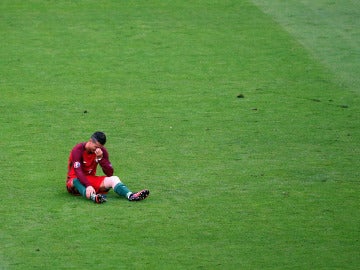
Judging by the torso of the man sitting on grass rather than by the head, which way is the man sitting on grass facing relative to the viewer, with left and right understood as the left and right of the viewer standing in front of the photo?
facing the viewer and to the right of the viewer
